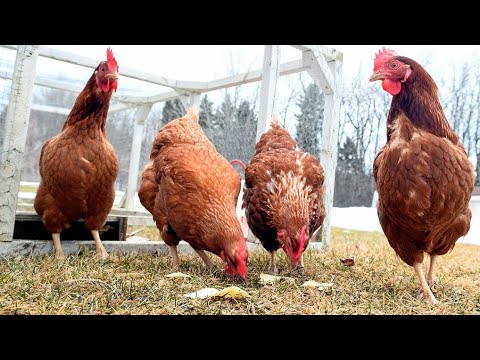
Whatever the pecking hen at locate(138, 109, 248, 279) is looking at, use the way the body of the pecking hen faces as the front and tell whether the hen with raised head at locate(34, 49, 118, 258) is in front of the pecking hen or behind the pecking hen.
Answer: behind

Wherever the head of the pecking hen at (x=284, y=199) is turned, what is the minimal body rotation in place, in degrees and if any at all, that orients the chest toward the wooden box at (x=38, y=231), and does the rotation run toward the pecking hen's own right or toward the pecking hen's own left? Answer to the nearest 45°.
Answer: approximately 90° to the pecking hen's own right

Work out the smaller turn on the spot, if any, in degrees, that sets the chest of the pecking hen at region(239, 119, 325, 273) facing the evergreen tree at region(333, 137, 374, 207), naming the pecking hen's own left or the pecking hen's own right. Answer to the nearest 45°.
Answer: approximately 180°

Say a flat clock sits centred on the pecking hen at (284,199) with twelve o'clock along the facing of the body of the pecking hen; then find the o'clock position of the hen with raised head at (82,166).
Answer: The hen with raised head is roughly at 3 o'clock from the pecking hen.

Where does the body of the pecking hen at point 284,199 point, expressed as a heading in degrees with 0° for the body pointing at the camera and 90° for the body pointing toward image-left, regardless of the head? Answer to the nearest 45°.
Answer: approximately 0°
